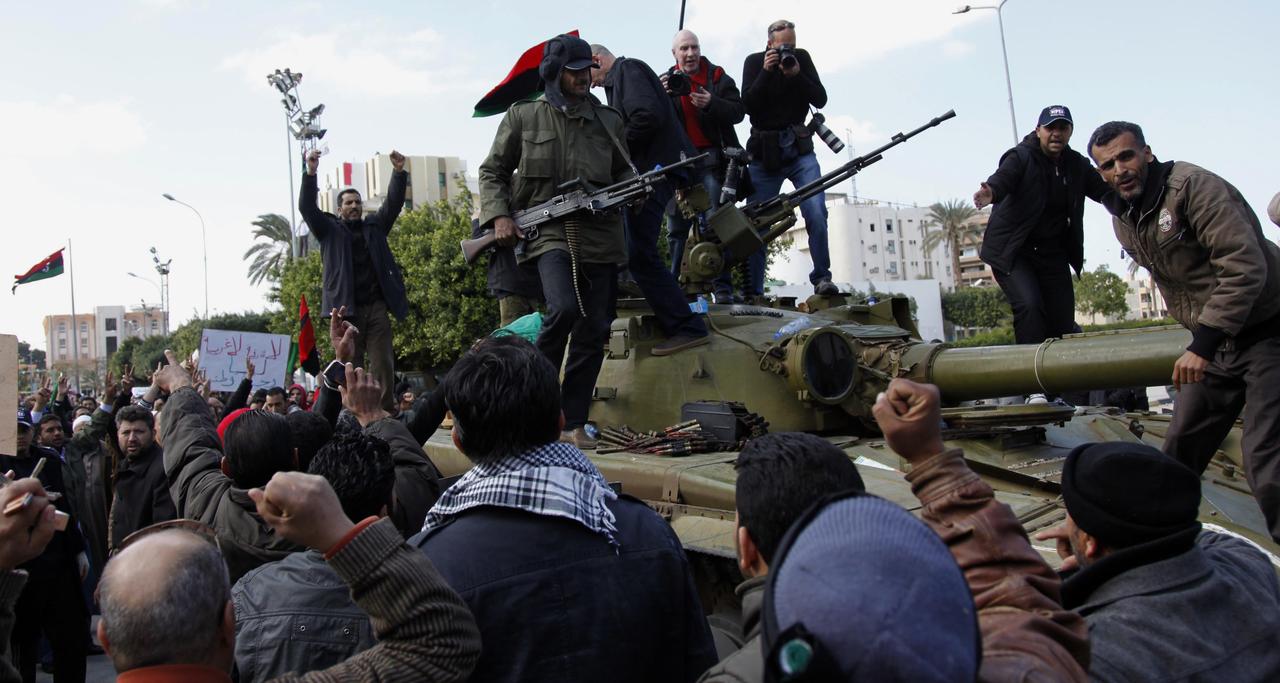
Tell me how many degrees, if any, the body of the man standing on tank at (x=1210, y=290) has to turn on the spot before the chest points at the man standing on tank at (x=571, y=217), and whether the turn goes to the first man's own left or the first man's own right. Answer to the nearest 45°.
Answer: approximately 45° to the first man's own right

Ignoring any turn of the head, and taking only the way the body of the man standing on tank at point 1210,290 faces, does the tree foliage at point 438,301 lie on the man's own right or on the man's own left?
on the man's own right

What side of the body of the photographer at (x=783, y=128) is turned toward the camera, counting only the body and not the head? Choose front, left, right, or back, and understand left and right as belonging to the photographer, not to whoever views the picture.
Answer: front

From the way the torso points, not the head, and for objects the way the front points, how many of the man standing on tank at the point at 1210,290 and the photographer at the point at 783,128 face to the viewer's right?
0

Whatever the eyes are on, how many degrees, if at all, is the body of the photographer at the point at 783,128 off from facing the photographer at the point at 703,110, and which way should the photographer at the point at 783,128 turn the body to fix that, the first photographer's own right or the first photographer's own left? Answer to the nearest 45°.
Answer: approximately 90° to the first photographer's own right
